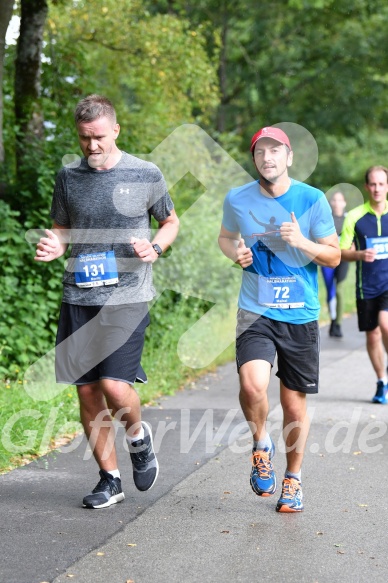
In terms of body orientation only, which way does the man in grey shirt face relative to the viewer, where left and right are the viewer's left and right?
facing the viewer and to the left of the viewer

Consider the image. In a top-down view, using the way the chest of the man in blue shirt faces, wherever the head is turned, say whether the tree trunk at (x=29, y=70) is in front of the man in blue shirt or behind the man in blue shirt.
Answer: behind

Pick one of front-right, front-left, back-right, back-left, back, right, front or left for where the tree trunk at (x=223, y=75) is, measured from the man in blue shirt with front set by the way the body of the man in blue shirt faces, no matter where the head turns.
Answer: back

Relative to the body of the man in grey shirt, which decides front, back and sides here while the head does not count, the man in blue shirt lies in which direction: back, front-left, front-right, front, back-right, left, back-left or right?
back-left

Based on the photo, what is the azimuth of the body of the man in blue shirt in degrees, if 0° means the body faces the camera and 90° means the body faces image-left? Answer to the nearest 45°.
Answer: approximately 0°

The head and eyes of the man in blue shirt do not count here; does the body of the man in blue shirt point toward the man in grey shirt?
no

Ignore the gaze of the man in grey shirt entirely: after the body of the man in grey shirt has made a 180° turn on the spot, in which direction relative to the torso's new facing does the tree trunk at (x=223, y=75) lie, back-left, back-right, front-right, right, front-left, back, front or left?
front-left

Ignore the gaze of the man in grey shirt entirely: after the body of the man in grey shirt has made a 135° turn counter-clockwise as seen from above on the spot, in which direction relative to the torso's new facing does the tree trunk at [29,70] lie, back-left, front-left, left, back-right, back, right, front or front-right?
left

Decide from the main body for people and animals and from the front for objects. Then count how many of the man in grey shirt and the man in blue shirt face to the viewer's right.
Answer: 0
